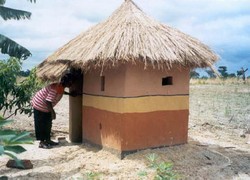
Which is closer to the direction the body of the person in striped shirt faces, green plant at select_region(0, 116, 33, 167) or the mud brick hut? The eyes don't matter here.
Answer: the mud brick hut

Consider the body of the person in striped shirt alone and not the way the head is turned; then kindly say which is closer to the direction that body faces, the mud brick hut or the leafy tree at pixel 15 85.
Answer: the mud brick hut

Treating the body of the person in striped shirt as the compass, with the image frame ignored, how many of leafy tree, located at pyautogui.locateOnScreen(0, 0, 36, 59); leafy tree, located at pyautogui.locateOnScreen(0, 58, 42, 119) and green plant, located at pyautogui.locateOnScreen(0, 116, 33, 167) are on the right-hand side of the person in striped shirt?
1

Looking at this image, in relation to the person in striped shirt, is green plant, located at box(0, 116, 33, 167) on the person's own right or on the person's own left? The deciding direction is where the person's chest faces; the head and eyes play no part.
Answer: on the person's own right

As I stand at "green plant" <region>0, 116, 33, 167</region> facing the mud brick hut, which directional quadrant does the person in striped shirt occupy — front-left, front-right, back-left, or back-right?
front-left

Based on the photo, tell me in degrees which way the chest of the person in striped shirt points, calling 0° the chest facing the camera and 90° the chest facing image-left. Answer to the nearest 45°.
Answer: approximately 270°

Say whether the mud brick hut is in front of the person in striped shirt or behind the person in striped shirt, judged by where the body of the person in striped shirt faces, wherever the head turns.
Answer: in front

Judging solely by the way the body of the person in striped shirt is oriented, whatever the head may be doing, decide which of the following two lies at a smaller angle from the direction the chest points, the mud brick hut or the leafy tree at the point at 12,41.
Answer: the mud brick hut
